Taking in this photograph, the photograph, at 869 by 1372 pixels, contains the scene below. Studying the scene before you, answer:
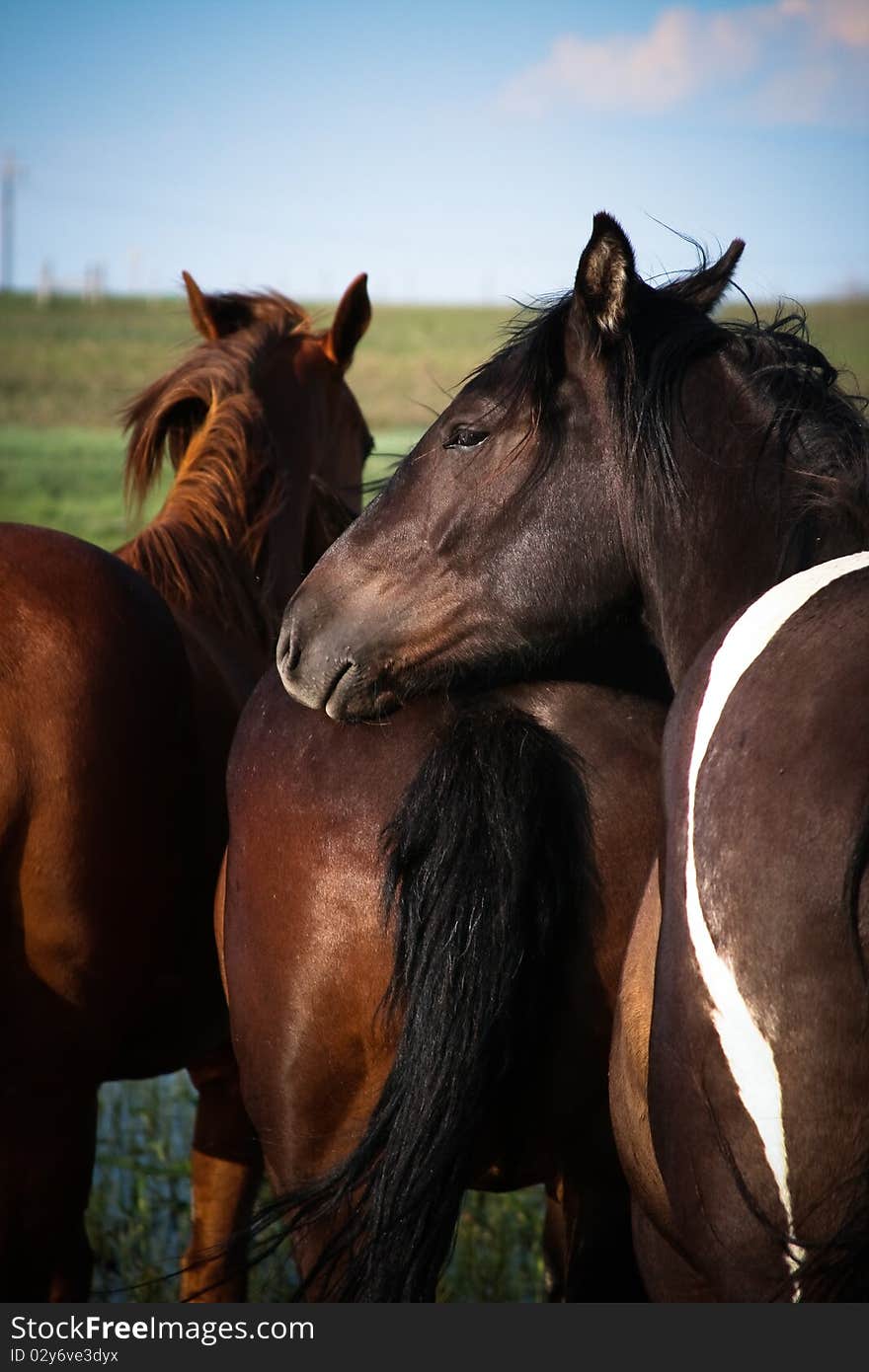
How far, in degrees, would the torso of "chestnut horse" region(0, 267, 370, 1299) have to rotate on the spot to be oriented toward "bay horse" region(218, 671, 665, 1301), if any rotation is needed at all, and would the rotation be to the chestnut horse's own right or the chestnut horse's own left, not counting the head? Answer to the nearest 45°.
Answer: approximately 90° to the chestnut horse's own right

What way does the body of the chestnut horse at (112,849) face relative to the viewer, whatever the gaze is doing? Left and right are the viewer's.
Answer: facing away from the viewer and to the right of the viewer

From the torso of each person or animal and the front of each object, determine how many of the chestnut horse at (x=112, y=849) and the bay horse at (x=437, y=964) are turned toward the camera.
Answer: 0

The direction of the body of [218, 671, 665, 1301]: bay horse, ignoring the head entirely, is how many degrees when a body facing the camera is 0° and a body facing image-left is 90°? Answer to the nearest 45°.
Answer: approximately 180°
